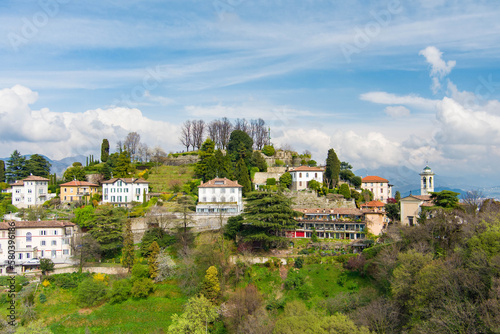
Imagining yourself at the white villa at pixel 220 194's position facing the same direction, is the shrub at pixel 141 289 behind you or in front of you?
in front

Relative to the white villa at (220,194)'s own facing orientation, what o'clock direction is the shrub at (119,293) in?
The shrub is roughly at 1 o'clock from the white villa.

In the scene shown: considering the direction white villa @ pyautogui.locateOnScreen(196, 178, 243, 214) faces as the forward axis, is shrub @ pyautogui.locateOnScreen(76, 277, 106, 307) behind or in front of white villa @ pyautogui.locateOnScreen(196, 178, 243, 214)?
in front

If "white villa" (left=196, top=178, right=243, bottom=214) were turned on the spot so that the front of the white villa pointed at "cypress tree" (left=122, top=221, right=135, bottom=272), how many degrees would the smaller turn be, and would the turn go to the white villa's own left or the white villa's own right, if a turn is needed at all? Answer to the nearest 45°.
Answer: approximately 45° to the white villa's own right

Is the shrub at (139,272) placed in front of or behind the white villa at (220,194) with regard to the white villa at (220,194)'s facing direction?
in front

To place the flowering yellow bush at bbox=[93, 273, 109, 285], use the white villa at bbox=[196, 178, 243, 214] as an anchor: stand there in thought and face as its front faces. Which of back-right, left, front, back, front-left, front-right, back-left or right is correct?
front-right

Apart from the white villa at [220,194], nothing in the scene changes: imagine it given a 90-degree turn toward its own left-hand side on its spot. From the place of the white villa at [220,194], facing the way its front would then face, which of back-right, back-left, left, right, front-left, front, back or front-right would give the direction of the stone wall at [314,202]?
front

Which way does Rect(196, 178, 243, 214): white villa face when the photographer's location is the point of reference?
facing the viewer
